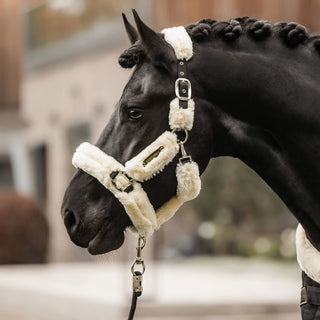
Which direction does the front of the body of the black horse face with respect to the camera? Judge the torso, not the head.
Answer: to the viewer's left

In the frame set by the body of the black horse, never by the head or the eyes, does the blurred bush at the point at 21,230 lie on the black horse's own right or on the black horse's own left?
on the black horse's own right
